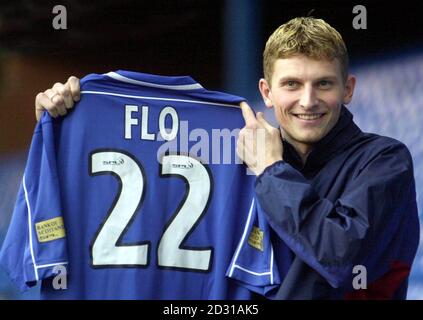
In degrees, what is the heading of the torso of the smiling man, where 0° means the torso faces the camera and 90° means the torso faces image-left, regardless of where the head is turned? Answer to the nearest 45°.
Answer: approximately 45°
